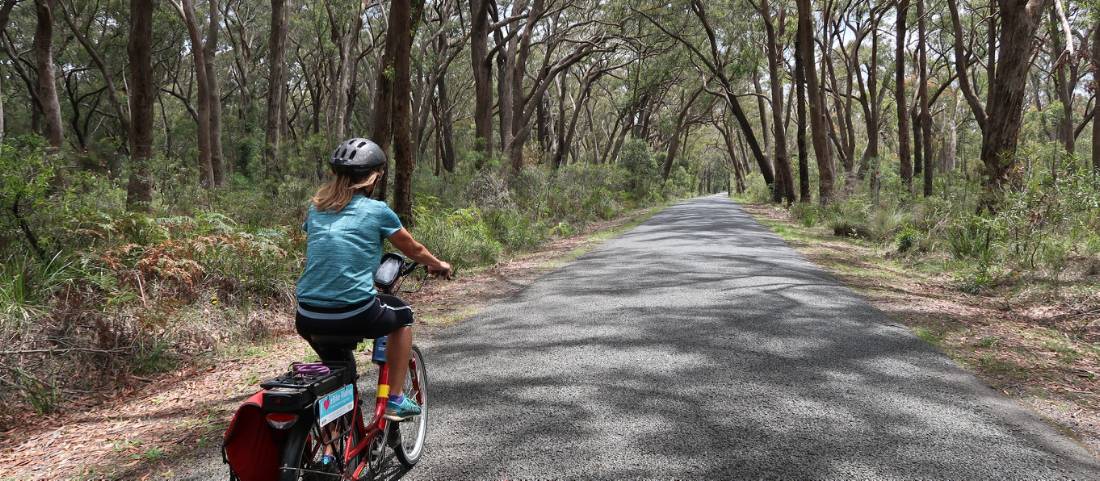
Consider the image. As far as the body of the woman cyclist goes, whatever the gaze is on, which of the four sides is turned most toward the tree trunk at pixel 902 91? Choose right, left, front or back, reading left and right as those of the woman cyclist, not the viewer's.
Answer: front

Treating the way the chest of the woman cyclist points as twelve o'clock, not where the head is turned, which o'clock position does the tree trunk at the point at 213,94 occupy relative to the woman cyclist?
The tree trunk is roughly at 10 o'clock from the woman cyclist.

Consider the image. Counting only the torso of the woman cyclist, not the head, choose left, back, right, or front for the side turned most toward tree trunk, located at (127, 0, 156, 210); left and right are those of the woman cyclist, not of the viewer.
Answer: left

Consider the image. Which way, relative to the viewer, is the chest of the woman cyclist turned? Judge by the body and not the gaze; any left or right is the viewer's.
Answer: facing away from the viewer and to the right of the viewer

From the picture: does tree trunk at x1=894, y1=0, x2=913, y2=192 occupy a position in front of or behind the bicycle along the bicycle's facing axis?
in front

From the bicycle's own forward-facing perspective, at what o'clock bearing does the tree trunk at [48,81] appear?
The tree trunk is roughly at 10 o'clock from the bicycle.

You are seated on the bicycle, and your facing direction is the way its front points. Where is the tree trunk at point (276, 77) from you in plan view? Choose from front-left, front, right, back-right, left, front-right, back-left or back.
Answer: front-left

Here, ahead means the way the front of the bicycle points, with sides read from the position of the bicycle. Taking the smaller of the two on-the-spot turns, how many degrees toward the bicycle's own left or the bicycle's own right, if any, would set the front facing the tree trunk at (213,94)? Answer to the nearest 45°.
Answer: approximately 45° to the bicycle's own left

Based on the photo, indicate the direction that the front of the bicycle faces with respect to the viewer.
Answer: facing away from the viewer and to the right of the viewer

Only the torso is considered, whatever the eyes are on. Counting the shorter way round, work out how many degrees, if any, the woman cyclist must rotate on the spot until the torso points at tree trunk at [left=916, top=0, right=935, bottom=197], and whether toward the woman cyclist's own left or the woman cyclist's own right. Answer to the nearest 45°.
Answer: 0° — they already face it

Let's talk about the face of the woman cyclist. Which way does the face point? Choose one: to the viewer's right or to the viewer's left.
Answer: to the viewer's right

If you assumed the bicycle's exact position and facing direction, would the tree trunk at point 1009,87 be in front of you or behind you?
in front

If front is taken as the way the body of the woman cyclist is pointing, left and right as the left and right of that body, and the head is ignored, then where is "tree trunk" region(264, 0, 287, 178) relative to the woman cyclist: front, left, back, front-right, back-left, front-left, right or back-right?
front-left
